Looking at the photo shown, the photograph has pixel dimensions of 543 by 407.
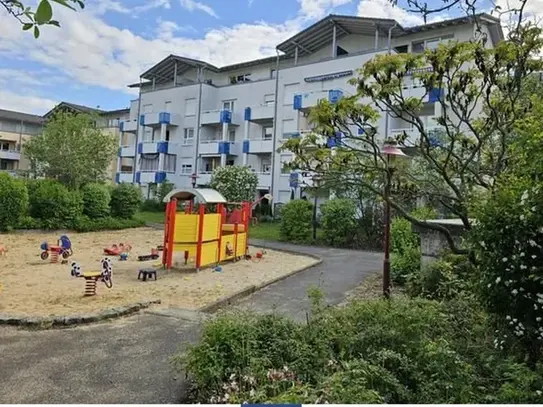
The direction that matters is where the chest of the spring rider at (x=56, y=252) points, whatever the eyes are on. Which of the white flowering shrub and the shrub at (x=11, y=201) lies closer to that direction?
the white flowering shrub

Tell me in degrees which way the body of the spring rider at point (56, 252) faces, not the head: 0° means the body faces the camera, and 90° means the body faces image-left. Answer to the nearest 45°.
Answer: approximately 270°

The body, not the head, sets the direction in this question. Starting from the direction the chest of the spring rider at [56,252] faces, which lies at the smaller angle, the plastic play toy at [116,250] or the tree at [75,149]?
the plastic play toy

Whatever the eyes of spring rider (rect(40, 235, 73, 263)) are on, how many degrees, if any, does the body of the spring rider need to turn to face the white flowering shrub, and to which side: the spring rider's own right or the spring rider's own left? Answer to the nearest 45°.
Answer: approximately 90° to the spring rider's own right

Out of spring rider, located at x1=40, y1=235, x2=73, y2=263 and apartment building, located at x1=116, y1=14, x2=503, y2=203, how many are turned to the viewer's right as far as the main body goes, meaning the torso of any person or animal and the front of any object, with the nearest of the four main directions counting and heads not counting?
1

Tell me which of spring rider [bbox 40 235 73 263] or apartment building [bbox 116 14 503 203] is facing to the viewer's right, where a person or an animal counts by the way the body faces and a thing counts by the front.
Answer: the spring rider

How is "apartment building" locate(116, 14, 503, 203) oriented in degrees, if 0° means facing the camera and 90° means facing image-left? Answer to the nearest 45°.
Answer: approximately 45°

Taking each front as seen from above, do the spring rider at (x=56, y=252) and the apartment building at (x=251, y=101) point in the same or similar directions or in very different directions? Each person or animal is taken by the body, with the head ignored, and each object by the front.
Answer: very different directions

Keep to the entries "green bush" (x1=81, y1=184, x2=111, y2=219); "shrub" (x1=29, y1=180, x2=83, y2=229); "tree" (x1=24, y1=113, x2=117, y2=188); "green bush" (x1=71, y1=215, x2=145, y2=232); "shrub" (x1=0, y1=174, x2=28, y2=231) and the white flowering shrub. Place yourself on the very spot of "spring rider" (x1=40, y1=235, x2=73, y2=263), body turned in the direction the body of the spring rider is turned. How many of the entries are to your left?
5

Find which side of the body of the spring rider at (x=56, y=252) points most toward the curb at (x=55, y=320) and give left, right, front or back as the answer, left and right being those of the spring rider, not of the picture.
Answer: right
